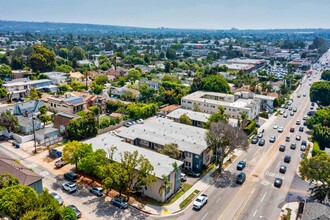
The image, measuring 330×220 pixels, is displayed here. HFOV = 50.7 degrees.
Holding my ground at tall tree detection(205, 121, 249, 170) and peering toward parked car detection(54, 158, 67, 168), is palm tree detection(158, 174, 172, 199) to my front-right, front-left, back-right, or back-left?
front-left

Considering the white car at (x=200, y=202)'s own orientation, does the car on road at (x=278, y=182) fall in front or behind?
behind

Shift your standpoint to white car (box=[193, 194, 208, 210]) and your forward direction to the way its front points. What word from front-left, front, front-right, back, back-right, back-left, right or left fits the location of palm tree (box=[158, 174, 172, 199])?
front-right

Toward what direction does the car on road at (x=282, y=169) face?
away from the camera

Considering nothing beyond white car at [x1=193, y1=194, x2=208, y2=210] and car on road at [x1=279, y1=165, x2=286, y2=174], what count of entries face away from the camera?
1

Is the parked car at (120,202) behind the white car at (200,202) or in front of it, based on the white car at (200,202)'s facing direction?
in front

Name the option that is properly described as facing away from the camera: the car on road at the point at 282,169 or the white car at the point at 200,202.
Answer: the car on road
